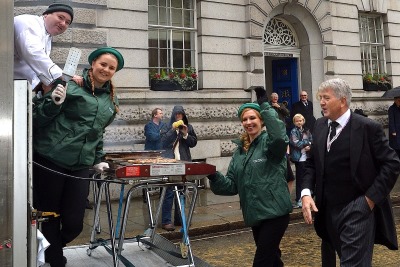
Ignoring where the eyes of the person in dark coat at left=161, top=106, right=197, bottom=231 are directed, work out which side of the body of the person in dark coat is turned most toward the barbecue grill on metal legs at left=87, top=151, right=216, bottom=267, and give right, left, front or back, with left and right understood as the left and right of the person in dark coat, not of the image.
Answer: front

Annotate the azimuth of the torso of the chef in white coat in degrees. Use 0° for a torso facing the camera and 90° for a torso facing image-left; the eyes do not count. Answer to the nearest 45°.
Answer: approximately 315°

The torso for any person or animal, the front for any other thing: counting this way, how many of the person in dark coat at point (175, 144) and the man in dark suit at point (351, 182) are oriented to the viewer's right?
0

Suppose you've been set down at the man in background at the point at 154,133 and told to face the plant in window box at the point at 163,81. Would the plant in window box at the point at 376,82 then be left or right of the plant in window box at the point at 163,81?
right

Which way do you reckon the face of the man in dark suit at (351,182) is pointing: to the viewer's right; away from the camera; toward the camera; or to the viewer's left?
to the viewer's left

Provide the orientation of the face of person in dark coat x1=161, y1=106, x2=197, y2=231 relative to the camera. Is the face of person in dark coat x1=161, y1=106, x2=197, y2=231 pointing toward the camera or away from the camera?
toward the camera

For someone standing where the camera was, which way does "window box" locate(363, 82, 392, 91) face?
facing the viewer

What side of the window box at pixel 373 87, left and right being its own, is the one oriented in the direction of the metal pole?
front

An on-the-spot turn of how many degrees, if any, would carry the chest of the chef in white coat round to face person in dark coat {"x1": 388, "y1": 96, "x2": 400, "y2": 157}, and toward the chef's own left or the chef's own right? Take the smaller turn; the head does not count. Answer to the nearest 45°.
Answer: approximately 90° to the chef's own left

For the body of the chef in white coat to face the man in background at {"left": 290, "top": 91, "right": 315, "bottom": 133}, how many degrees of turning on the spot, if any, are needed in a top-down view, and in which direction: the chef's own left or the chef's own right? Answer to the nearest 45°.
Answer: approximately 90° to the chef's own left

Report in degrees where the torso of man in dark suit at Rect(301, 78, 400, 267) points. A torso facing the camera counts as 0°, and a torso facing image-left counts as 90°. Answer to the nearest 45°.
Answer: approximately 45°

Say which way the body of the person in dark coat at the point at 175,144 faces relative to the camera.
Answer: toward the camera
